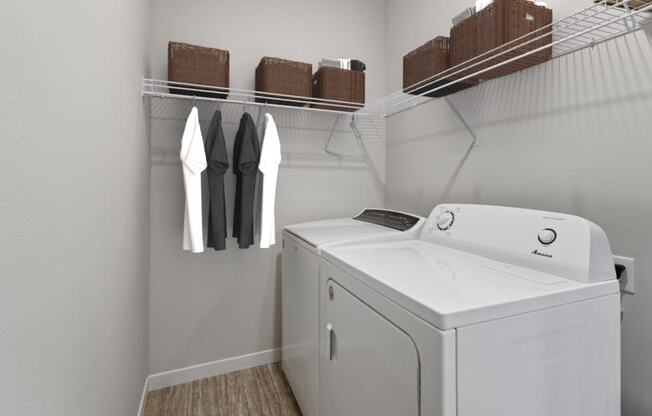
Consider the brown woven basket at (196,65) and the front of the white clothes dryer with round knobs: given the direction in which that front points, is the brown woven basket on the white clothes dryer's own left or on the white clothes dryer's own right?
on the white clothes dryer's own right

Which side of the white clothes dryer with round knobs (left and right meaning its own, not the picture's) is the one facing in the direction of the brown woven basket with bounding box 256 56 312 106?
right

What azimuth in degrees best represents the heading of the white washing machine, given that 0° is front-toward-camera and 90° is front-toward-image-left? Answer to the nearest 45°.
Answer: approximately 45°

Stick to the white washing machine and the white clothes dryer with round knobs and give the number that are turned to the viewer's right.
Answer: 0

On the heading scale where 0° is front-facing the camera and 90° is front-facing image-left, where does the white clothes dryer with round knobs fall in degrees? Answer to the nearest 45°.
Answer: approximately 45°
